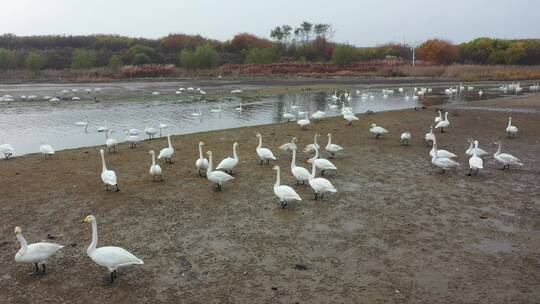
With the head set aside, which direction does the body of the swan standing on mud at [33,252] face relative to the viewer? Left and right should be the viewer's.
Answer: facing to the left of the viewer

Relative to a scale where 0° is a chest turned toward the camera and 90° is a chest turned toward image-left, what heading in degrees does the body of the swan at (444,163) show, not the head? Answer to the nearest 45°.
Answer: approximately 90°

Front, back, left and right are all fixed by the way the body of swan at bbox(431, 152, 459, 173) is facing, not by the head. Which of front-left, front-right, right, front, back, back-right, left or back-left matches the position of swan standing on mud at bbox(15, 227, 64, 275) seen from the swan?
front-left

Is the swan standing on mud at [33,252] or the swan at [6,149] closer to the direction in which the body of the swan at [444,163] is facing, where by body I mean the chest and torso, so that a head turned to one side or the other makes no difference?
the swan

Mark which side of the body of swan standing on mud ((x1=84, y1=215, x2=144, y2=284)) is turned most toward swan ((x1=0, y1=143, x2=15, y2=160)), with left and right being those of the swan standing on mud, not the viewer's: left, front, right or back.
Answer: right

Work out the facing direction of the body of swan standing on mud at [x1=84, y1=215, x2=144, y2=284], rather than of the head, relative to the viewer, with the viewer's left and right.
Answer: facing to the left of the viewer

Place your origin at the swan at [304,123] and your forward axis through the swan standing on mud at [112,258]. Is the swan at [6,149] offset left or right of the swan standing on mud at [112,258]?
right

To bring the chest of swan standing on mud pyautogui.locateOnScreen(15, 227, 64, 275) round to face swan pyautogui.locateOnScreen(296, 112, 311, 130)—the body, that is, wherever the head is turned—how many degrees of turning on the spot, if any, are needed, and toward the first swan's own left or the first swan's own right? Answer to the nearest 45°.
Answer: approximately 135° to the first swan's own right

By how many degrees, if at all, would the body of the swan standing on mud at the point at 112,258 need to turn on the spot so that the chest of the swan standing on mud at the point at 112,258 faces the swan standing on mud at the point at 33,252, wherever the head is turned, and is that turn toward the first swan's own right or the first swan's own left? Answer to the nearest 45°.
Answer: approximately 45° to the first swan's own right

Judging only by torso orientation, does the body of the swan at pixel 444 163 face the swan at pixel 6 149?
yes
